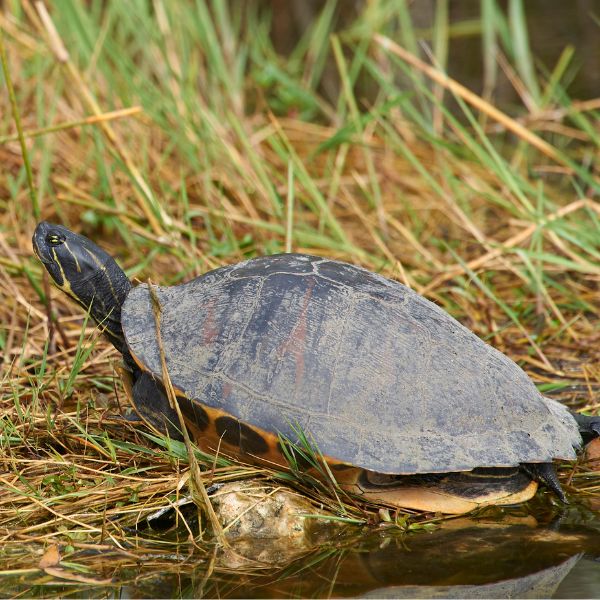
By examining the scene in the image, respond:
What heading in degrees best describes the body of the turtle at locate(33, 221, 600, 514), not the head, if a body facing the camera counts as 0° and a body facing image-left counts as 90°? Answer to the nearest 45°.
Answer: approximately 90°
